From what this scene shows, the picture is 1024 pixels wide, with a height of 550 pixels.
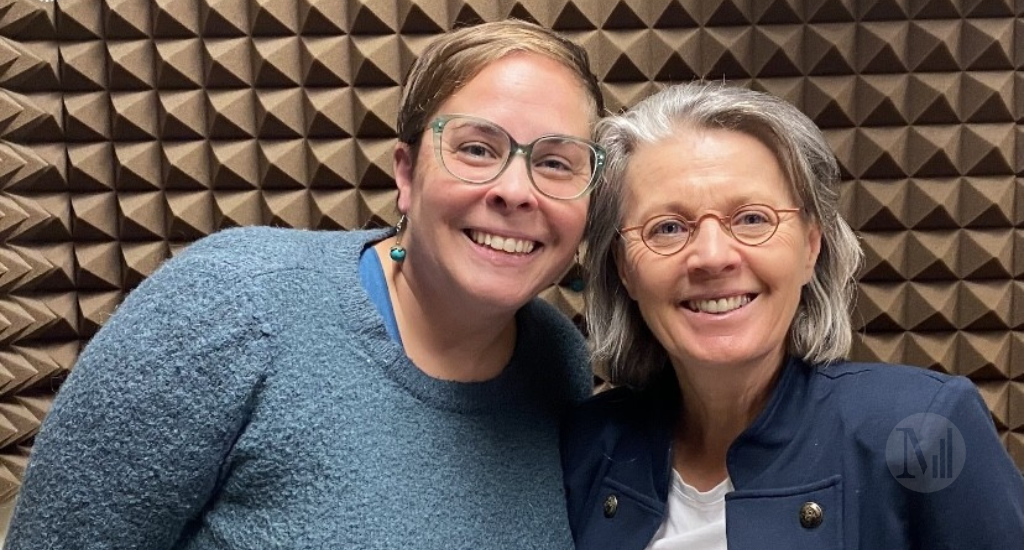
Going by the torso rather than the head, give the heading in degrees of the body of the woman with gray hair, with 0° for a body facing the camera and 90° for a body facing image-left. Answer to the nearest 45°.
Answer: approximately 45°

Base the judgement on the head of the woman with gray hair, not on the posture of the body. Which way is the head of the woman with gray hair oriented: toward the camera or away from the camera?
toward the camera
